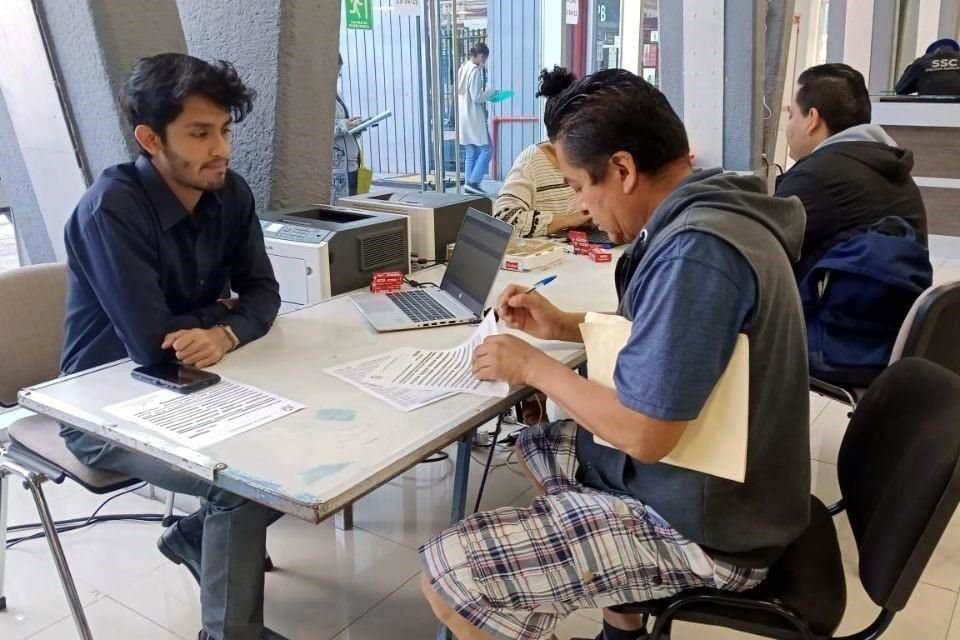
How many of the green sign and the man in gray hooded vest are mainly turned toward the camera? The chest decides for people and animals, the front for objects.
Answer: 1

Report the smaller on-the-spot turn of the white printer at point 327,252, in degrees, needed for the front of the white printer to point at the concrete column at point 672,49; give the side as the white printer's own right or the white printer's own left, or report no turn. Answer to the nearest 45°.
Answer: approximately 180°

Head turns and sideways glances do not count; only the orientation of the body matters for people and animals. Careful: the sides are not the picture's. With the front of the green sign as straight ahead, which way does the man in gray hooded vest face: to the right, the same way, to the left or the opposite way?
to the right

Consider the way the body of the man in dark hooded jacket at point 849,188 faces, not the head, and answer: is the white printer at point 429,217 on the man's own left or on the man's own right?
on the man's own left

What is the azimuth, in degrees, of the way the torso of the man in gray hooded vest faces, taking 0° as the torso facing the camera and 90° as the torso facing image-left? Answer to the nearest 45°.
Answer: approximately 90°

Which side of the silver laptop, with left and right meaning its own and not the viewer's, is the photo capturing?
left

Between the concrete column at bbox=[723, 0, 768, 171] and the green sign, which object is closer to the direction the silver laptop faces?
the green sign

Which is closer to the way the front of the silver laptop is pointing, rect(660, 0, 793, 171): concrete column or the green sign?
the green sign

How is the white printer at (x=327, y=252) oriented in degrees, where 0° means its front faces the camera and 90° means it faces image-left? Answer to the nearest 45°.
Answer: approximately 45°
